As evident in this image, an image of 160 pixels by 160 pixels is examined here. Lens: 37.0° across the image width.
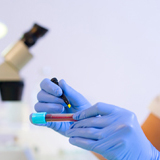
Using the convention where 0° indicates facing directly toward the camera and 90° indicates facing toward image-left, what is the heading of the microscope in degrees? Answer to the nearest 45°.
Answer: approximately 270°
